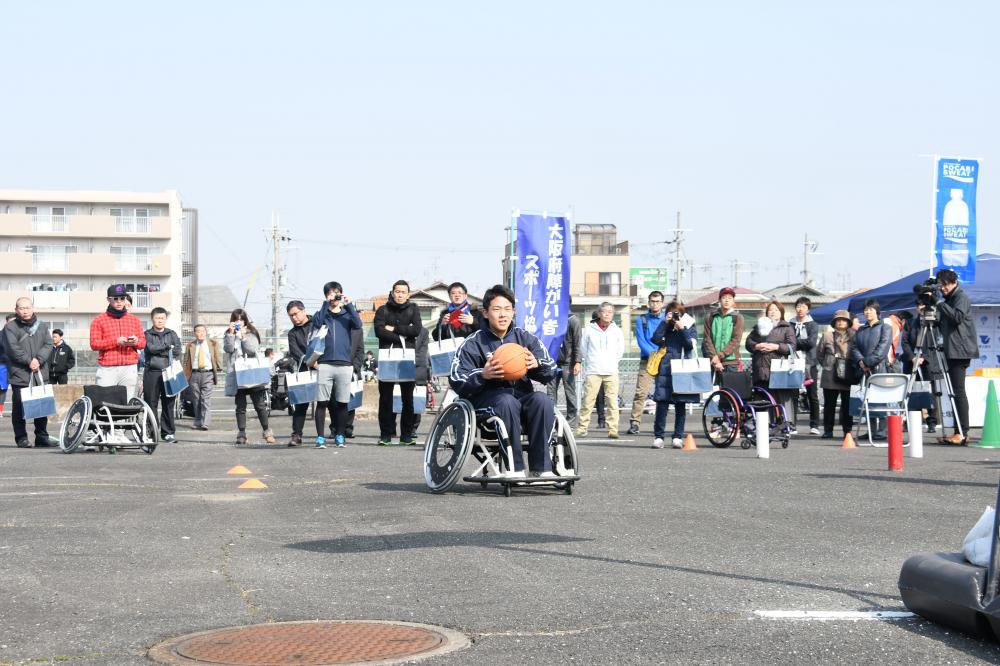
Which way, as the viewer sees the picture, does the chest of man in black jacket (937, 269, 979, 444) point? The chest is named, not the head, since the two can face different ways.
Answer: to the viewer's left

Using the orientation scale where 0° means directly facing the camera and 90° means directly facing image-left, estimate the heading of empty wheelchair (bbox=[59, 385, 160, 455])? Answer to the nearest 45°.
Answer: approximately 315°

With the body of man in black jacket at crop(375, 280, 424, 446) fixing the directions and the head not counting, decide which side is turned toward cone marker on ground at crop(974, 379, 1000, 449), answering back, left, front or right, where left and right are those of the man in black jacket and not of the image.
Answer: left

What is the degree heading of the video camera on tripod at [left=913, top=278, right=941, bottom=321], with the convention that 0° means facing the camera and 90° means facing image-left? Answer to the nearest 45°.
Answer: approximately 45°

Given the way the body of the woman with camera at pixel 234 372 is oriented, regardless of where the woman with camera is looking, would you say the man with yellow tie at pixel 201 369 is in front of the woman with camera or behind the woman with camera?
behind

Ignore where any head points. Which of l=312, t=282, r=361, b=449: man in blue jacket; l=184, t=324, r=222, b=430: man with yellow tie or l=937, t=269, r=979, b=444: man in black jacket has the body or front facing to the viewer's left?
the man in black jacket

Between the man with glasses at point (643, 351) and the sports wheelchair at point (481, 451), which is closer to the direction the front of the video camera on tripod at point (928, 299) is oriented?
the sports wheelchair

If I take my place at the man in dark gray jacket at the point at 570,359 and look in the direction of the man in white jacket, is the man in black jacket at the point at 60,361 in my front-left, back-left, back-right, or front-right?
back-right

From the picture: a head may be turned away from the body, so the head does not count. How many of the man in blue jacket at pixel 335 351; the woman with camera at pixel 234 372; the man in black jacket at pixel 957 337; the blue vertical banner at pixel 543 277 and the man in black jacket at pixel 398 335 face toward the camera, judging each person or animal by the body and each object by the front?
4
